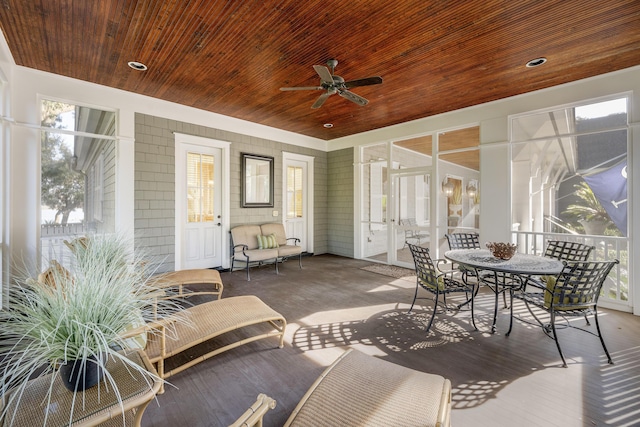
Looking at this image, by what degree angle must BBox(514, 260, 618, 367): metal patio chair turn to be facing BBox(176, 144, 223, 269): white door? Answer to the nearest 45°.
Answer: approximately 45° to its left

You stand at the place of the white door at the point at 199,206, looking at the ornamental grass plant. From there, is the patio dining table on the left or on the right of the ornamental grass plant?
left

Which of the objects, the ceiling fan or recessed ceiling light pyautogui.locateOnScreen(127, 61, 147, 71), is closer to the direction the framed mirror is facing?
the ceiling fan

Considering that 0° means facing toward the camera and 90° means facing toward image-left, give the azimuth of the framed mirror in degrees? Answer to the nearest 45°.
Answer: approximately 315°

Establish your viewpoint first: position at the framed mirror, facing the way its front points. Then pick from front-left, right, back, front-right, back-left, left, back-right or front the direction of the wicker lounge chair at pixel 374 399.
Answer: front-right

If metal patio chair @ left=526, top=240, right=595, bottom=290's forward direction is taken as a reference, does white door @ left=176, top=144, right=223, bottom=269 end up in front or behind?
in front

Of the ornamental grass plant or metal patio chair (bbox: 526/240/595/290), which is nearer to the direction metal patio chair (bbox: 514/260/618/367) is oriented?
the metal patio chair

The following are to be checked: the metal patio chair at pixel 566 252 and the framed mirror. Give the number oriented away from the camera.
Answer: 0

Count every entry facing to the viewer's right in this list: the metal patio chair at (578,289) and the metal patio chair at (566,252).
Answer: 0

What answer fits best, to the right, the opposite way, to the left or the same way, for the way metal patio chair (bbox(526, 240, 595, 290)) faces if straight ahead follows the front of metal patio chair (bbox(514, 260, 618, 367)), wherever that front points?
to the left

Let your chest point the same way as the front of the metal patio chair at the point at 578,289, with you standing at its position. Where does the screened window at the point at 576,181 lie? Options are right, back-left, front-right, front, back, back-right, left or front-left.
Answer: front-right

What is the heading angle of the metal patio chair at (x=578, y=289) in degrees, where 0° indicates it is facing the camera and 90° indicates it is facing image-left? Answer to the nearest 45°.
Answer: approximately 135°

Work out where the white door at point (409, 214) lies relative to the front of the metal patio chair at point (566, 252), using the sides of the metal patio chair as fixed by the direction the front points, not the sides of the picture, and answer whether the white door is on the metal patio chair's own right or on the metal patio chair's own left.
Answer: on the metal patio chair's own right

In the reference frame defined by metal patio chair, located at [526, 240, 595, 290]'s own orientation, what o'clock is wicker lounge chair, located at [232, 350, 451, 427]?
The wicker lounge chair is roughly at 11 o'clock from the metal patio chair.
